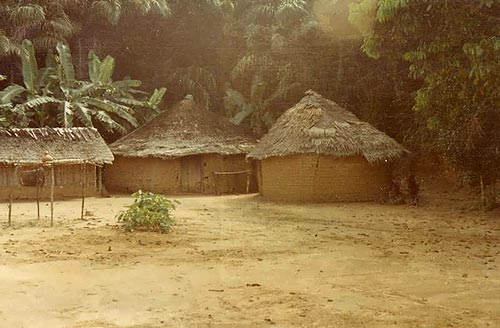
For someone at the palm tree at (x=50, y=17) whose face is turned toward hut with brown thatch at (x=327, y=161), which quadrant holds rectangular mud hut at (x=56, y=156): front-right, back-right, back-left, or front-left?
front-right

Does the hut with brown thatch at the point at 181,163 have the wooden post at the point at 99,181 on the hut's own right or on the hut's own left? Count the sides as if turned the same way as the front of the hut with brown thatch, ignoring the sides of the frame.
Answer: on the hut's own right

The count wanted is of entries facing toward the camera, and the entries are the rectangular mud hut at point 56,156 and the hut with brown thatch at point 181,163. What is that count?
2

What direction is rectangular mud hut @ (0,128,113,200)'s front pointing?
toward the camera

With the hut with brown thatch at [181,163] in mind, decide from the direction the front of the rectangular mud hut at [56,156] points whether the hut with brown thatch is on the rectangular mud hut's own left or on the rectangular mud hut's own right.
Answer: on the rectangular mud hut's own left

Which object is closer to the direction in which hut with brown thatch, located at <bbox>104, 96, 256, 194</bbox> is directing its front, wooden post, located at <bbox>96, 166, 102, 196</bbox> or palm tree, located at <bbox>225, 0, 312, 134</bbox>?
the wooden post

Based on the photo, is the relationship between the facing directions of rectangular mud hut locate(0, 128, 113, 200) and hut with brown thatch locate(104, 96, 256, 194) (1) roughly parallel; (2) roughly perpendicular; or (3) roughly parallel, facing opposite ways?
roughly parallel

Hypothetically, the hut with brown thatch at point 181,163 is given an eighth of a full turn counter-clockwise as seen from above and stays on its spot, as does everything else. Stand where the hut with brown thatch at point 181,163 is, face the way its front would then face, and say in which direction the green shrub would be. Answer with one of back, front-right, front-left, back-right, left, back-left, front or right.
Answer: front-right
